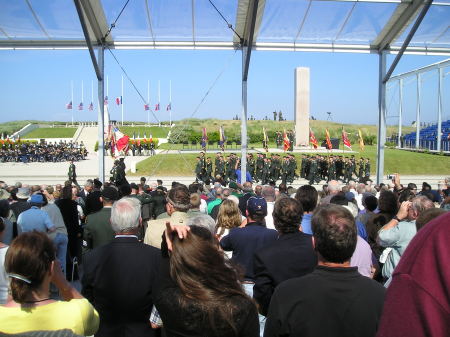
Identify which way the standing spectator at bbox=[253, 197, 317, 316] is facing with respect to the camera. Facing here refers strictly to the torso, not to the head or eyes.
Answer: away from the camera

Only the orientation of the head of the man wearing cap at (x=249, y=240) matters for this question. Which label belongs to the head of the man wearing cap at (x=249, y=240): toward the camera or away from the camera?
away from the camera

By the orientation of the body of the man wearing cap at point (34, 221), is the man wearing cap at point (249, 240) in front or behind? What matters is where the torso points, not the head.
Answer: behind

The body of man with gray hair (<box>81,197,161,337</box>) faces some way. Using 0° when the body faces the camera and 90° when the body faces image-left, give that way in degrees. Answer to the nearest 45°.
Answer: approximately 180°

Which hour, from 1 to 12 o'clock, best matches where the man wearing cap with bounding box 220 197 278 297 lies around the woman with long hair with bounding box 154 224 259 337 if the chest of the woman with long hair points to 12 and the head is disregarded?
The man wearing cap is roughly at 12 o'clock from the woman with long hair.

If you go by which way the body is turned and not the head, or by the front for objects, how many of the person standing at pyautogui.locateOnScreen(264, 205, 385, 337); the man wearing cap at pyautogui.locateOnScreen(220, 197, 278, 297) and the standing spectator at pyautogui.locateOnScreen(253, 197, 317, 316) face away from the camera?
3

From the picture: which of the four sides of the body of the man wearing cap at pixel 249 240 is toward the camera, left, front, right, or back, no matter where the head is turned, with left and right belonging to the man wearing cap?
back

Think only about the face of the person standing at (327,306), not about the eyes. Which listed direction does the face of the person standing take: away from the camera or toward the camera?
away from the camera

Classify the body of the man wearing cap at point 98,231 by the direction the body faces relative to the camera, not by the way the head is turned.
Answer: away from the camera

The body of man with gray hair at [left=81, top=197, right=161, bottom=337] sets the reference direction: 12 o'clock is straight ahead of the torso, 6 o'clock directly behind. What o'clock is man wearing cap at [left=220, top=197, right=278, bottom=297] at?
The man wearing cap is roughly at 2 o'clock from the man with gray hair.

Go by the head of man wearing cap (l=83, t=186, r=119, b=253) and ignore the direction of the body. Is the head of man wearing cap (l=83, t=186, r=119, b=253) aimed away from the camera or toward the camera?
away from the camera

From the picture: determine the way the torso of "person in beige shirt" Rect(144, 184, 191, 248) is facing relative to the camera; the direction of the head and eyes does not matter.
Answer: away from the camera
